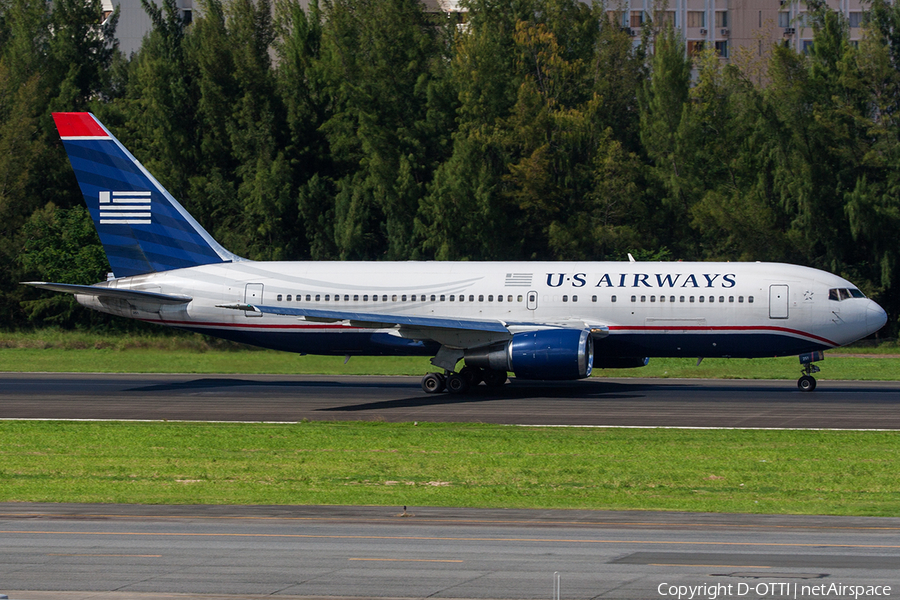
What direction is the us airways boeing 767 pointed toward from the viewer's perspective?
to the viewer's right
